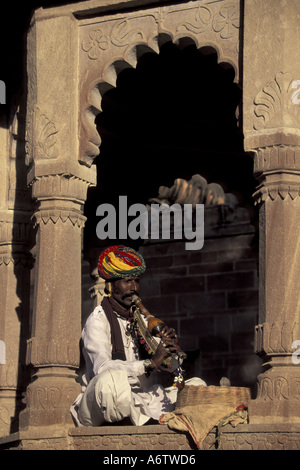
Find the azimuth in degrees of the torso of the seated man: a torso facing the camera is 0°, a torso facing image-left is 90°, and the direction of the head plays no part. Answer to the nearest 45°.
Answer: approximately 315°

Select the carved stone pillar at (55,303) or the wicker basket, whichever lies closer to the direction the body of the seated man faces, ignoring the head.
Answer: the wicker basket

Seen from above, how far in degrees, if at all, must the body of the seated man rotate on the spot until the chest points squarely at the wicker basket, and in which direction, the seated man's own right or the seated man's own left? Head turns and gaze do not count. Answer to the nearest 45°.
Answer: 0° — they already face it
